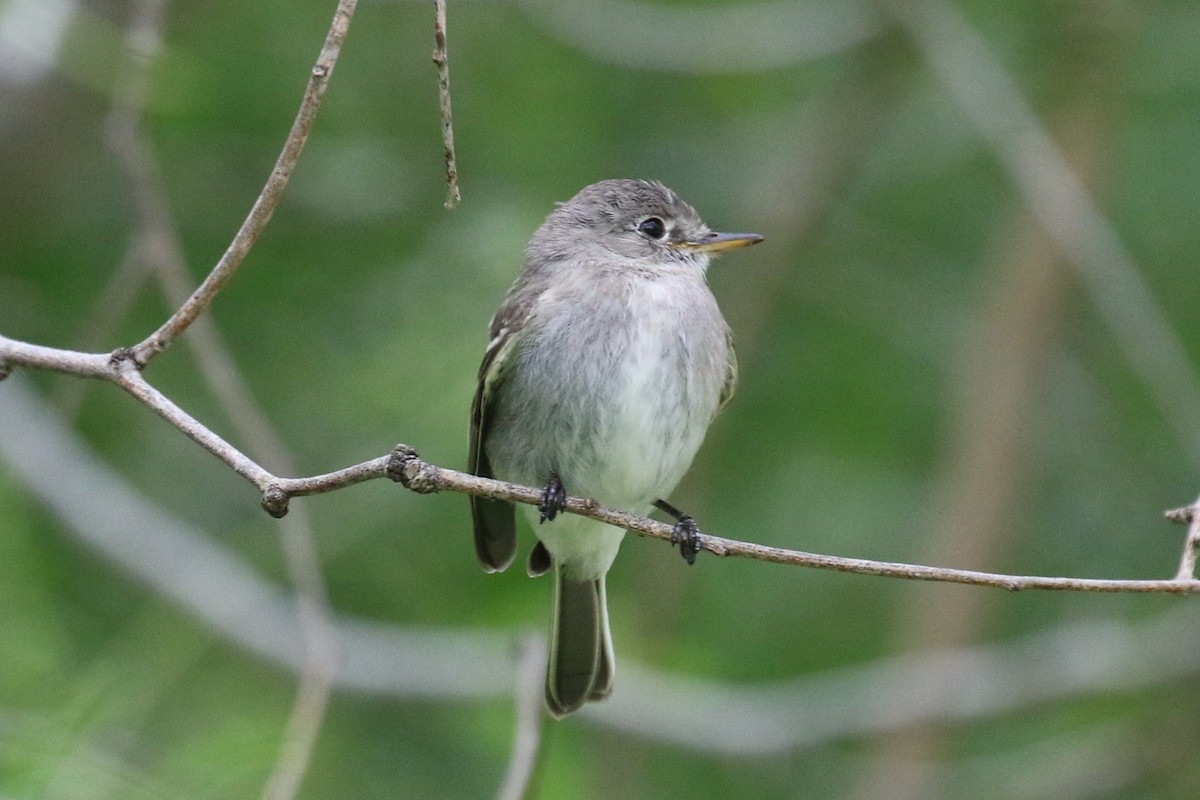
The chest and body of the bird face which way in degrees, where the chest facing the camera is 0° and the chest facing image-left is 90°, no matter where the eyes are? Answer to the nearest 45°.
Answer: approximately 315°

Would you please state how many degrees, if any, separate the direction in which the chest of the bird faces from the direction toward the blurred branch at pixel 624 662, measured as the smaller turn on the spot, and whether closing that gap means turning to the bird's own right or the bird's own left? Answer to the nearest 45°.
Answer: approximately 135° to the bird's own left

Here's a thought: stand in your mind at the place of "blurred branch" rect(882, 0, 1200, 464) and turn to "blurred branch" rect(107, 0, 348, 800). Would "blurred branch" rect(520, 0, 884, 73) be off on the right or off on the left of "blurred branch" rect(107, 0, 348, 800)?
right
